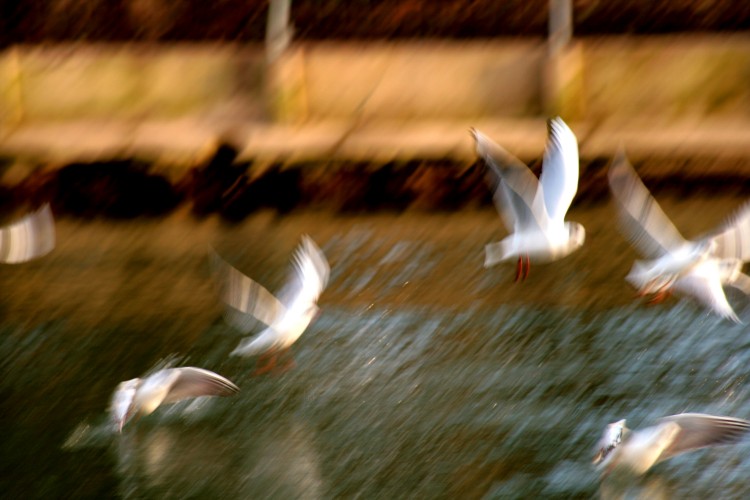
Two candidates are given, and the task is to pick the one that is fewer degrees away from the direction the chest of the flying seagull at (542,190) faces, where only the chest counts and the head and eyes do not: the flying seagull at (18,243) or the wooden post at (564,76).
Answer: the wooden post

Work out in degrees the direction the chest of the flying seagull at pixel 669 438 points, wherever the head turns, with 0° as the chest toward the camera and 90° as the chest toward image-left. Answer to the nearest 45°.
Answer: approximately 90°

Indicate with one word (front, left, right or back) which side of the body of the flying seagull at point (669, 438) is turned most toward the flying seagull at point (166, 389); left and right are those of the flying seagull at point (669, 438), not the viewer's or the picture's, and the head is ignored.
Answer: front

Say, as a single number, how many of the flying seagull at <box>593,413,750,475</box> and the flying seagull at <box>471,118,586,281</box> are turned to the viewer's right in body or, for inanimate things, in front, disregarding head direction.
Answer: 1

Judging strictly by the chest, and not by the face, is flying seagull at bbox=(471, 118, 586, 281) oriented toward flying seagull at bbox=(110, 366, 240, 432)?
no

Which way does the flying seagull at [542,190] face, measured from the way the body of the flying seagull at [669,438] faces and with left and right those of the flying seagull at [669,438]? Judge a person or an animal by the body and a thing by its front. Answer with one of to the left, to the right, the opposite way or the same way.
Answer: the opposite way

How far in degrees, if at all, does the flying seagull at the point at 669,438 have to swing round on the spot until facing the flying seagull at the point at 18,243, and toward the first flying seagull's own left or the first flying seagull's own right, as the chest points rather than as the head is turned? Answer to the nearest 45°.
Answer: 0° — it already faces it

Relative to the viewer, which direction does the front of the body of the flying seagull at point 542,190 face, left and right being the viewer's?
facing to the right of the viewer

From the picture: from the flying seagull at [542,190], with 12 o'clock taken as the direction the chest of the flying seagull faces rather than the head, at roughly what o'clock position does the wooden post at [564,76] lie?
The wooden post is roughly at 9 o'clock from the flying seagull.

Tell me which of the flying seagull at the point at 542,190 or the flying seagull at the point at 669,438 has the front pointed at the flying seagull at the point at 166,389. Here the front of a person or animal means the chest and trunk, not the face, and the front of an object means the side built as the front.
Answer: the flying seagull at the point at 669,438

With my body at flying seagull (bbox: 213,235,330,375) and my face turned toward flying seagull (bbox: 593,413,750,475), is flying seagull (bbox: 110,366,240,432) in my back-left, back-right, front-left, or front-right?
back-right
